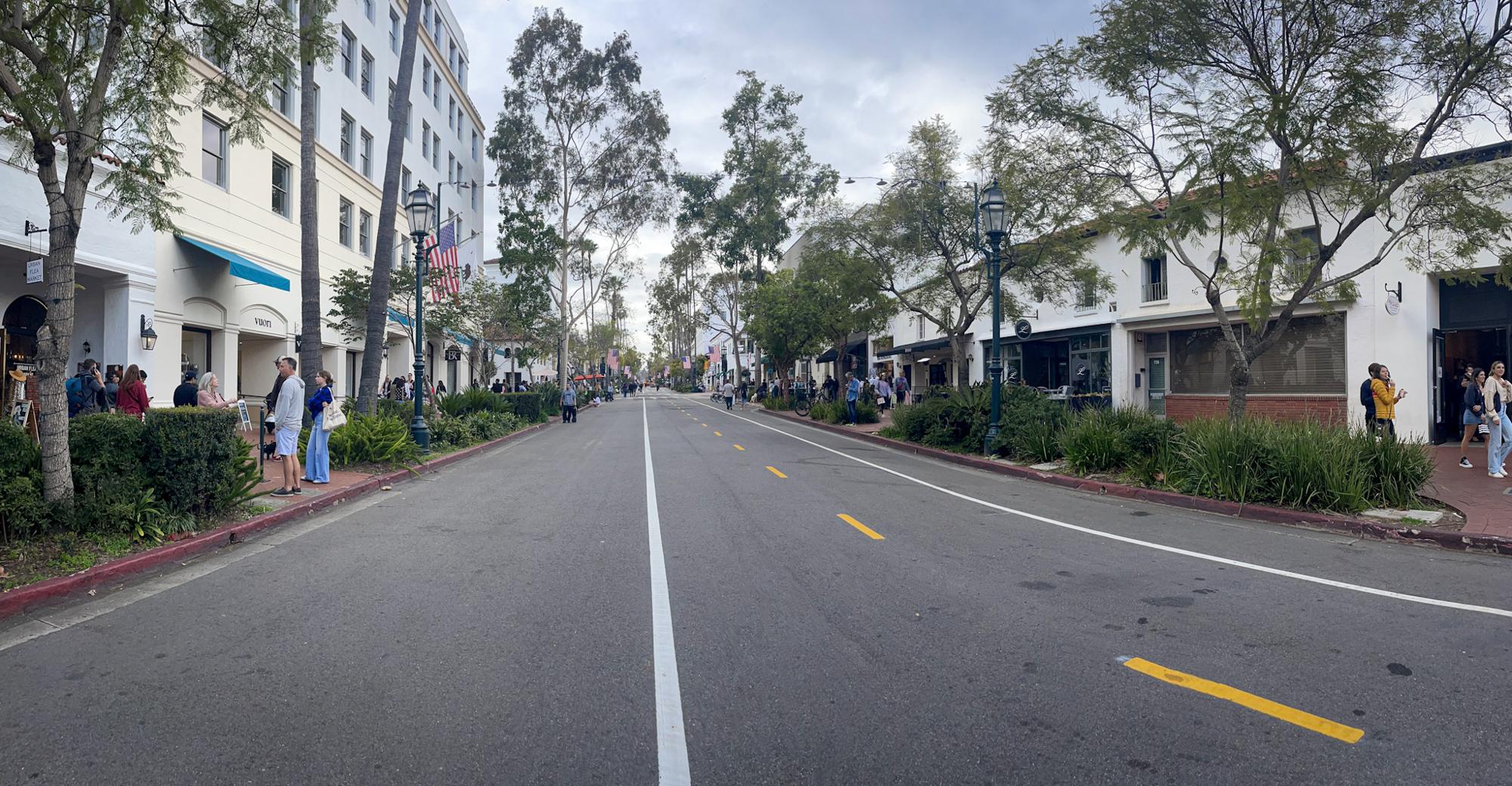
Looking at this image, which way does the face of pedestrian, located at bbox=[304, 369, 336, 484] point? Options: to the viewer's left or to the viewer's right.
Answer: to the viewer's left

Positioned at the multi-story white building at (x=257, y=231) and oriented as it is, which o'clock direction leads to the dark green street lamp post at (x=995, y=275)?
The dark green street lamp post is roughly at 12 o'clock from the multi-story white building.

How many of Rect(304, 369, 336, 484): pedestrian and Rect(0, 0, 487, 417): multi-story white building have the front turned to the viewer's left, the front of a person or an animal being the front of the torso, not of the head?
1

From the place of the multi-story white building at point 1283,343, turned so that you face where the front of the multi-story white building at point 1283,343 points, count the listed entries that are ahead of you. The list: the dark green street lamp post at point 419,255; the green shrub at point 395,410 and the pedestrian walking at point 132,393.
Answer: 3

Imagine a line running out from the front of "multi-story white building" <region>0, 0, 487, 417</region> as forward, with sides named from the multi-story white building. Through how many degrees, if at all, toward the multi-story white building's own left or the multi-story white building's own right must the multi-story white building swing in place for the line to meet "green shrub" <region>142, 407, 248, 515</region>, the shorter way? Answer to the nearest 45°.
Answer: approximately 45° to the multi-story white building's own right

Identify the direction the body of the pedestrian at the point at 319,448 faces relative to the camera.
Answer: to the viewer's left
